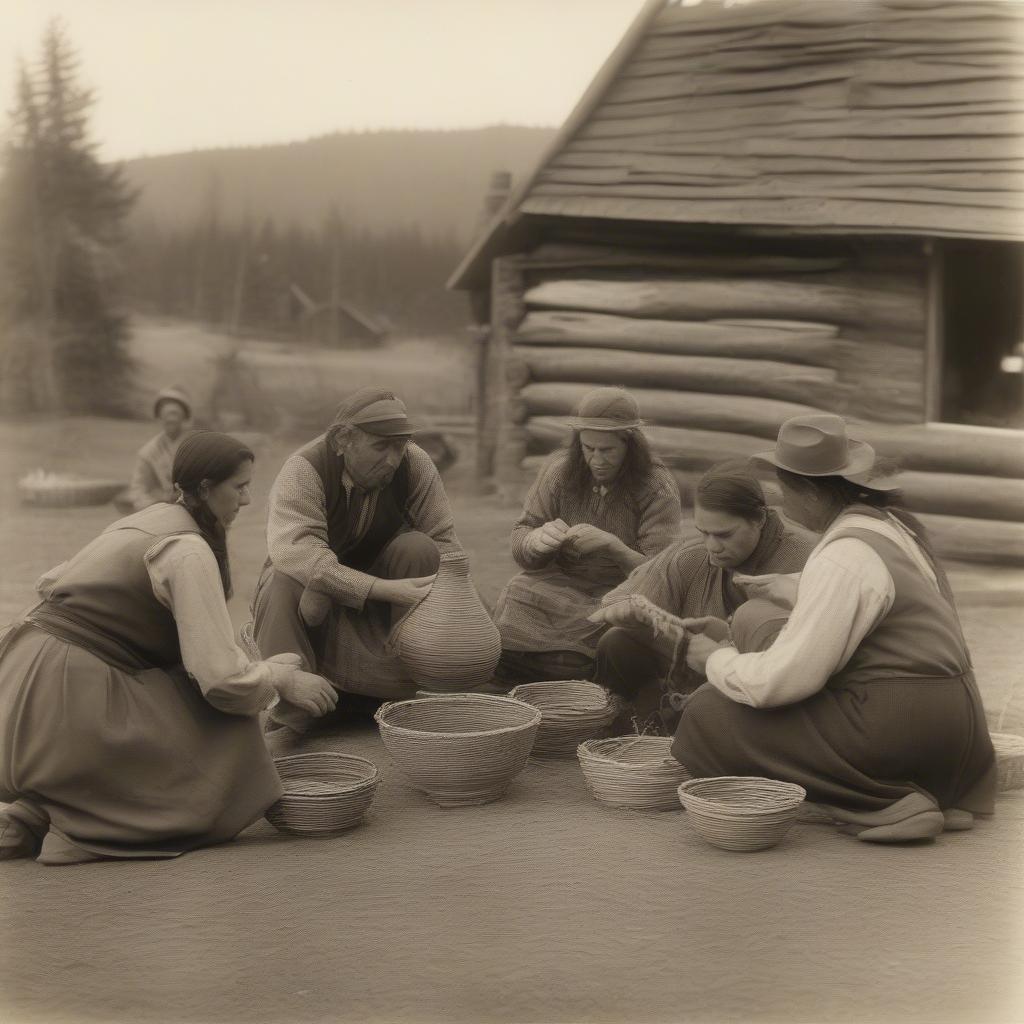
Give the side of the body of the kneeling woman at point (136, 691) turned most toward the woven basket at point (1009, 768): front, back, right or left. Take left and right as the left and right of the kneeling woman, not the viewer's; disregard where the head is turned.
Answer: front

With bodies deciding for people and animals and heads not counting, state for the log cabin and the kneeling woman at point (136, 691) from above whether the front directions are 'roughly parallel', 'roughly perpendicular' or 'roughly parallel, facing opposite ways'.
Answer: roughly perpendicular

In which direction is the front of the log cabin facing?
toward the camera

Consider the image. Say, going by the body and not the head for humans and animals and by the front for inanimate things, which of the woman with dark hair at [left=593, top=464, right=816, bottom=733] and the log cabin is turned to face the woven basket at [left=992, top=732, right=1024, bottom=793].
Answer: the log cabin

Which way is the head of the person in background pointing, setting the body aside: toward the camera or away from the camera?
toward the camera

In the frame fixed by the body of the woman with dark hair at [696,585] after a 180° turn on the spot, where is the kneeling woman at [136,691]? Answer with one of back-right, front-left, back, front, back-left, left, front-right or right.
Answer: back

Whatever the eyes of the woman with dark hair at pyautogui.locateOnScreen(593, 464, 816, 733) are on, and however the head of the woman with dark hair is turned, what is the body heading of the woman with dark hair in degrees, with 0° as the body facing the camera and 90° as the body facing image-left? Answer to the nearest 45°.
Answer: approximately 45°

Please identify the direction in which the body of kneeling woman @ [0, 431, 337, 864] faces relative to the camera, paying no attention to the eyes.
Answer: to the viewer's right

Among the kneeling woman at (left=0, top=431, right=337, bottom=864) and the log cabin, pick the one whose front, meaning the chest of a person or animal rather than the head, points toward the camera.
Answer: the log cabin

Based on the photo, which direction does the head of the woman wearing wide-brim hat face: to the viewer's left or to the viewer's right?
to the viewer's left

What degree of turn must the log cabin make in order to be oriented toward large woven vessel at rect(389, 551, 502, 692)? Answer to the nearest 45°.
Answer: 0° — it already faces it

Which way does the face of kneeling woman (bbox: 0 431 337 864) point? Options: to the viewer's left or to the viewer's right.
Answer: to the viewer's right

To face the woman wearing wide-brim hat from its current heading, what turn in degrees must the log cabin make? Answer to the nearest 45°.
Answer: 0° — it already faces them

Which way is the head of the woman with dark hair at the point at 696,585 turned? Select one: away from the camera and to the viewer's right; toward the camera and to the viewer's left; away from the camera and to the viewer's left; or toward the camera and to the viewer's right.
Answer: toward the camera and to the viewer's left

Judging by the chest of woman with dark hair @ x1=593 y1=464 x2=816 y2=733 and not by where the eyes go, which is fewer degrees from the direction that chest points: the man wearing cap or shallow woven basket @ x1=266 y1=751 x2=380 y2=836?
the shallow woven basket

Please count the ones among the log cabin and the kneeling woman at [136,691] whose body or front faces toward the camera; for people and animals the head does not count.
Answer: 1
